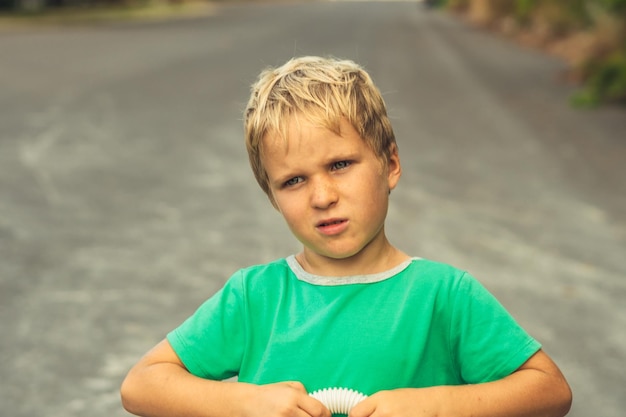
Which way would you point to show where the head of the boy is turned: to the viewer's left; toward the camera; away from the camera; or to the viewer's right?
toward the camera

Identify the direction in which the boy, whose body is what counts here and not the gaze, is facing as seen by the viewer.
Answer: toward the camera
